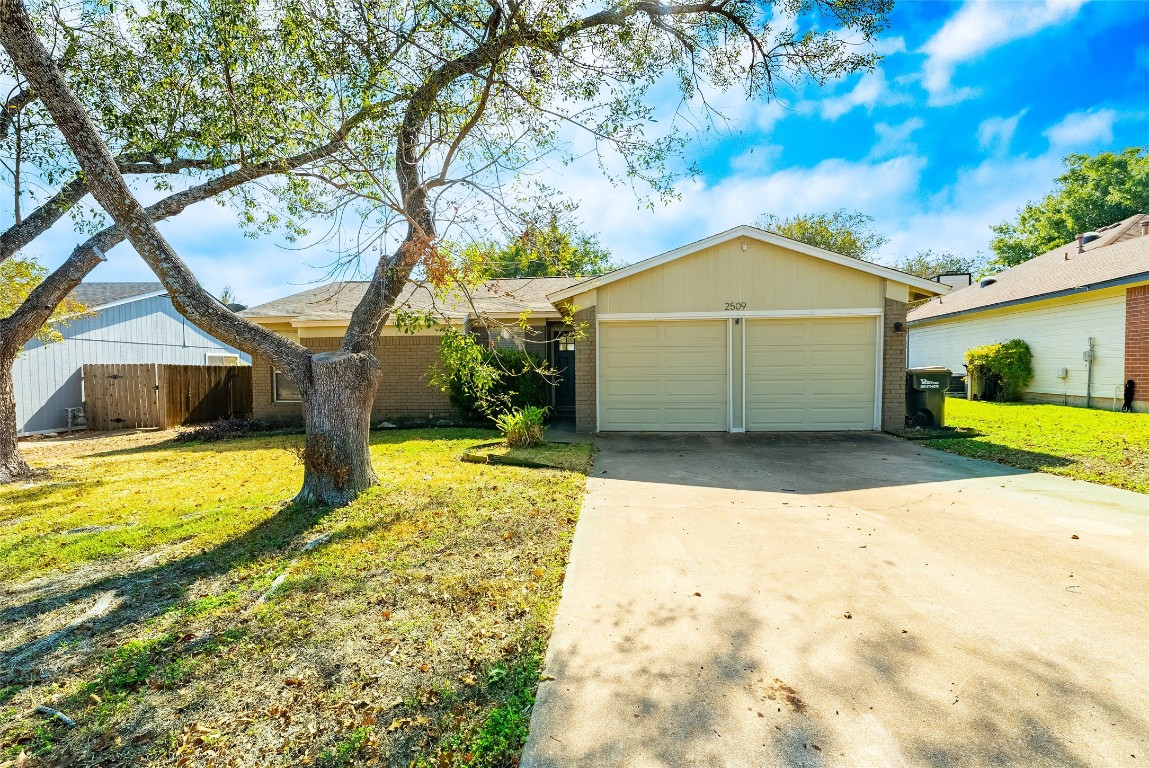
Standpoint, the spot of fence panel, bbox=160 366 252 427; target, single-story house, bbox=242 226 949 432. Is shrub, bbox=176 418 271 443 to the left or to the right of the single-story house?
right

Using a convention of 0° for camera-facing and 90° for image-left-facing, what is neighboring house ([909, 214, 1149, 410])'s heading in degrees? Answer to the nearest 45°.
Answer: approximately 315°

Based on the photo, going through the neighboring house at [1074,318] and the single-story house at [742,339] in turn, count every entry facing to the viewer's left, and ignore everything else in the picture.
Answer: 0

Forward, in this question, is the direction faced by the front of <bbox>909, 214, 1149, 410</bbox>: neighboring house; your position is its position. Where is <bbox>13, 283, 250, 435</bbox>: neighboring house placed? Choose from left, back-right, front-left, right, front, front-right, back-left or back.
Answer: right

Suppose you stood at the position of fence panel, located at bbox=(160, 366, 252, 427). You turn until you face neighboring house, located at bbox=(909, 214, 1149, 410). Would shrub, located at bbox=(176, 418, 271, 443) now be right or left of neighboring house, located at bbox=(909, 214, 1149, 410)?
right

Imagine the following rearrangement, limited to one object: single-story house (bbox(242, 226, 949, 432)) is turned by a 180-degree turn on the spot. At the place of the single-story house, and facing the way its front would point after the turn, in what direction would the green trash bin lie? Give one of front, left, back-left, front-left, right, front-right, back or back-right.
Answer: right

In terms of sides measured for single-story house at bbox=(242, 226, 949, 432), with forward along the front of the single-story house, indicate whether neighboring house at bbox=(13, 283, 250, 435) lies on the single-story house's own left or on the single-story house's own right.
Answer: on the single-story house's own right

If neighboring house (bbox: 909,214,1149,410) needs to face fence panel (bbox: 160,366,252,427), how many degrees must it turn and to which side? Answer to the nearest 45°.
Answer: approximately 90° to its right

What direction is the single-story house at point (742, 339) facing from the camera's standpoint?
toward the camera

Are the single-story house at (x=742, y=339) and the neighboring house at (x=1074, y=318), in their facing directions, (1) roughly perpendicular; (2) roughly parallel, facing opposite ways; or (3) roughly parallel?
roughly parallel

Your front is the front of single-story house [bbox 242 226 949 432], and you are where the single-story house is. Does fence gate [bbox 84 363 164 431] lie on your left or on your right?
on your right

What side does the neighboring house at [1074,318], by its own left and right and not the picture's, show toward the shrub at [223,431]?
right

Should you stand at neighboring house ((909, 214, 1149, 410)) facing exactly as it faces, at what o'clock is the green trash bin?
The green trash bin is roughly at 2 o'clock from the neighboring house.

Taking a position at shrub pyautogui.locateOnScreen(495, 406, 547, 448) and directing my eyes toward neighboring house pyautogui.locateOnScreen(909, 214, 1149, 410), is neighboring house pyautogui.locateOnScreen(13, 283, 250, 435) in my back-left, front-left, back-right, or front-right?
back-left

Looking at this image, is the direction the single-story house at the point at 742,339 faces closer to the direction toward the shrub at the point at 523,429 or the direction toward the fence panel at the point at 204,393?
the shrub
